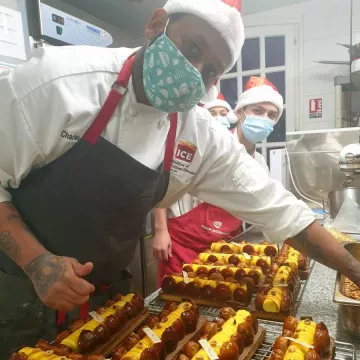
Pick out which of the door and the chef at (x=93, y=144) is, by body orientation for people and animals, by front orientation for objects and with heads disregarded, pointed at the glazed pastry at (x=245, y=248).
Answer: the door

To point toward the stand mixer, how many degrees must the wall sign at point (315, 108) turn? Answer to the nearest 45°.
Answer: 0° — it already faces it

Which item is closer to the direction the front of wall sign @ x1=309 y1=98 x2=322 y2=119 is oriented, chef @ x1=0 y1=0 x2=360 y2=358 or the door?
the chef

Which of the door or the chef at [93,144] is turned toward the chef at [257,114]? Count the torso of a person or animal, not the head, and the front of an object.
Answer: the door

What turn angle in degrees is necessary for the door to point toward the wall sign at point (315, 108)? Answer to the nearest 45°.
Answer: approximately 45° to its left

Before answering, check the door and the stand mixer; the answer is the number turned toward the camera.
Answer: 1

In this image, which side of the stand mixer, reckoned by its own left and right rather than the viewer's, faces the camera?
left
